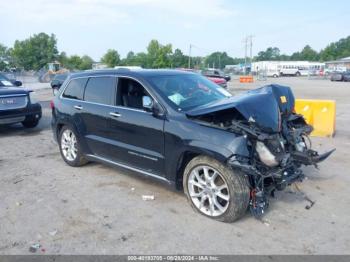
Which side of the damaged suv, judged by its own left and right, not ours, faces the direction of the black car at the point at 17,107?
back

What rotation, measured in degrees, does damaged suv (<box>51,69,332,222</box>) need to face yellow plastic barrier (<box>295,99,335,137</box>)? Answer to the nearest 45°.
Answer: approximately 90° to its left

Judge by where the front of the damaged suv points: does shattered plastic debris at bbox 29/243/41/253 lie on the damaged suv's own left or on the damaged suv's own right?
on the damaged suv's own right

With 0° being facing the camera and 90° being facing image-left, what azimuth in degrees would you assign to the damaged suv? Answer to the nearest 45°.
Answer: approximately 315°
